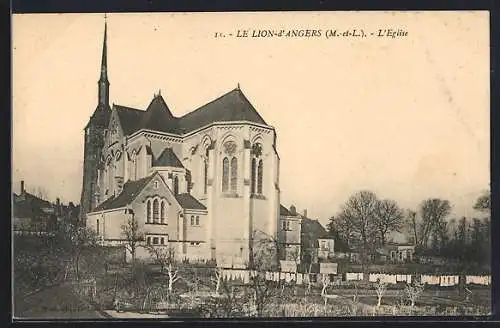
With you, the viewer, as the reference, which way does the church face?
facing away from the viewer and to the left of the viewer
